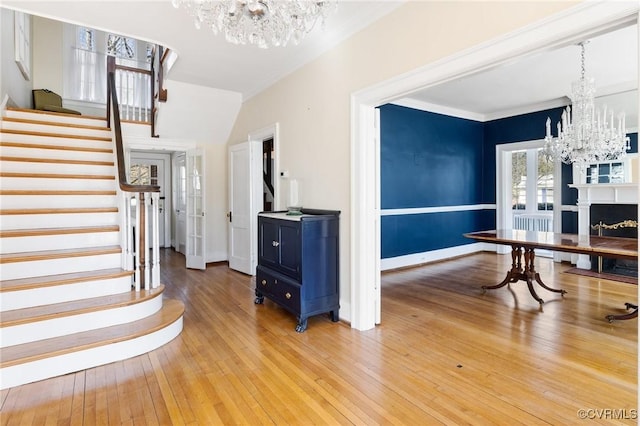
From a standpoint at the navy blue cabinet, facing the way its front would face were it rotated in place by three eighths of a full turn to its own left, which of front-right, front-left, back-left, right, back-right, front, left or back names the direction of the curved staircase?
back

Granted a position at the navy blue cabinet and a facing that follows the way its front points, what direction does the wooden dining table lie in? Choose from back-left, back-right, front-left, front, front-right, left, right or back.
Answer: back-left

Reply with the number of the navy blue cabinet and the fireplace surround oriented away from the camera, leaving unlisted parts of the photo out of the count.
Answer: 0

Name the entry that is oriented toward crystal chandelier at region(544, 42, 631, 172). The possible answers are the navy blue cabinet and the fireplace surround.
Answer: the fireplace surround

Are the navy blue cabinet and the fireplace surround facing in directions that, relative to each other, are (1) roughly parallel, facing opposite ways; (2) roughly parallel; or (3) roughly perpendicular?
roughly parallel

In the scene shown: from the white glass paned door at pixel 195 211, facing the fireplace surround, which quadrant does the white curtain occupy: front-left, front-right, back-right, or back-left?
back-left

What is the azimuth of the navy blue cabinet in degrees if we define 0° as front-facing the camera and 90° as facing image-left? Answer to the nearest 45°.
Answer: approximately 45°

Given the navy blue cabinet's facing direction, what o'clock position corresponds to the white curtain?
The white curtain is roughly at 3 o'clock from the navy blue cabinet.

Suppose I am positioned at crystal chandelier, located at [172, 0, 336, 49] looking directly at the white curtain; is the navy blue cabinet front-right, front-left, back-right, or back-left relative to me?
front-right

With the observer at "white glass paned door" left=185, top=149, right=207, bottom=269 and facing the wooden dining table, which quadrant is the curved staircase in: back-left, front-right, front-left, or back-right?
front-right

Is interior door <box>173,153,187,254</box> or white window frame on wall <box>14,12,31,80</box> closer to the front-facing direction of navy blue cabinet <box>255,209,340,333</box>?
the white window frame on wall

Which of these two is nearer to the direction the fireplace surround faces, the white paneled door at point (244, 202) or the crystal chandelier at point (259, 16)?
the crystal chandelier

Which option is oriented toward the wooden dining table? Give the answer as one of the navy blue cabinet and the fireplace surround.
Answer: the fireplace surround

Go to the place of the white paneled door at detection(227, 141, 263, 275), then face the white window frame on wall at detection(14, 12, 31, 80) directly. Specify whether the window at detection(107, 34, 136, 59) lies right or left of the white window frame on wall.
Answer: right

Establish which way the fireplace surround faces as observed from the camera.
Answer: facing the viewer

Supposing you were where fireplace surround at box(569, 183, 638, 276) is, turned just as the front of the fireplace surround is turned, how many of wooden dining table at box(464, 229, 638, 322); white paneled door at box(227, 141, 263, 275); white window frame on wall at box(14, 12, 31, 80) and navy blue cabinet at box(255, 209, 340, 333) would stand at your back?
0

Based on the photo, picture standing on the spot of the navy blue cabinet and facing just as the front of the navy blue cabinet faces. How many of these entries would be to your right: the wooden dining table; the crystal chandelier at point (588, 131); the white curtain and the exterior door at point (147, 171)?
2

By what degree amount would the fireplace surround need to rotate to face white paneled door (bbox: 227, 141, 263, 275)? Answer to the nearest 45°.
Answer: approximately 45° to its right
